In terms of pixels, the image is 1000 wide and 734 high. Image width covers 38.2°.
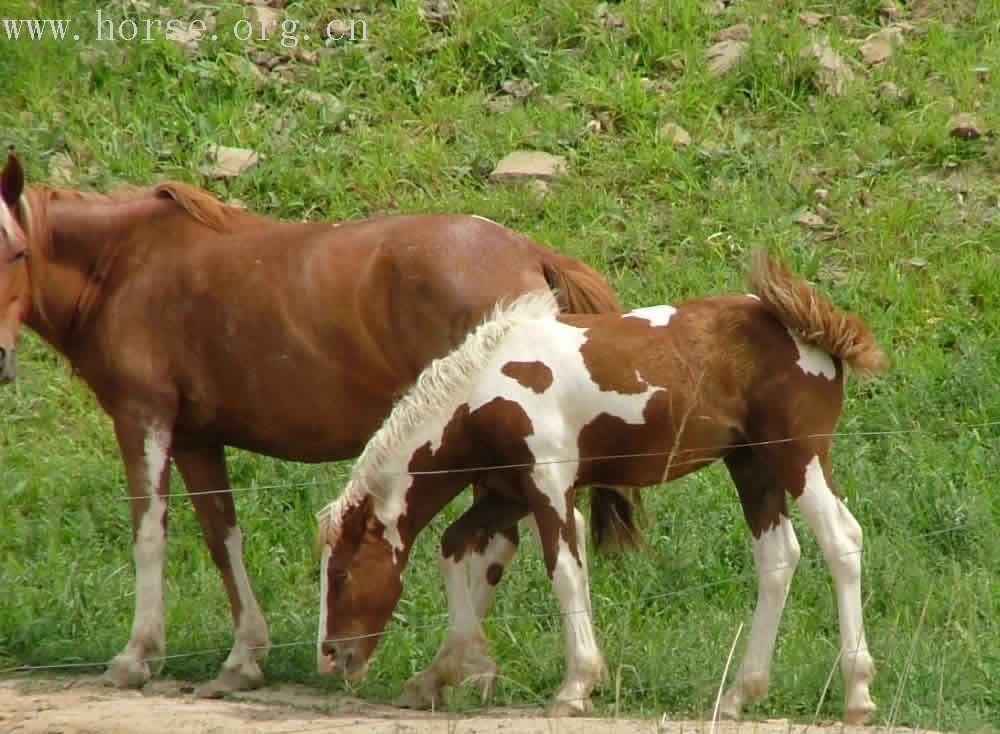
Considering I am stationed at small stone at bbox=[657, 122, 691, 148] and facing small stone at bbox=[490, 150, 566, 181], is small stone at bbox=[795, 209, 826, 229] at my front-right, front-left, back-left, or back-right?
back-left

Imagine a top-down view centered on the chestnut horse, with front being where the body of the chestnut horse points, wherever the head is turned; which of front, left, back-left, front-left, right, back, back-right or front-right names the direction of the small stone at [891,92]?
back-right

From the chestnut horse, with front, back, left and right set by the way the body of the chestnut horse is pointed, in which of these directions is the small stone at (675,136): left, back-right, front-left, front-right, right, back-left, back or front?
back-right

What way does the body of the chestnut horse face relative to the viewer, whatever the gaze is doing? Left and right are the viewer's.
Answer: facing to the left of the viewer

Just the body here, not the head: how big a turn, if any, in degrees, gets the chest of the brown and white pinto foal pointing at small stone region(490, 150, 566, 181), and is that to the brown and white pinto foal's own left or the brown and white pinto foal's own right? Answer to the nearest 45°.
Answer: approximately 90° to the brown and white pinto foal's own right

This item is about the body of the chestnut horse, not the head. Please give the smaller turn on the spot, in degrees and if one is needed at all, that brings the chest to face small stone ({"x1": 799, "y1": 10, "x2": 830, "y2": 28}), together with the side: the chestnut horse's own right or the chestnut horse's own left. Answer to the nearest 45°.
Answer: approximately 135° to the chestnut horse's own right

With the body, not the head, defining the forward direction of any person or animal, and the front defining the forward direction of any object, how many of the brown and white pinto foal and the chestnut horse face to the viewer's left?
2

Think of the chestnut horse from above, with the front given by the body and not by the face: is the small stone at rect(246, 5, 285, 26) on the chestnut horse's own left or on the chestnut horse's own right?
on the chestnut horse's own right

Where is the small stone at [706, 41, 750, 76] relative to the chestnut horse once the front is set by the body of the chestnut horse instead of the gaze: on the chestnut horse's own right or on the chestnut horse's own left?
on the chestnut horse's own right

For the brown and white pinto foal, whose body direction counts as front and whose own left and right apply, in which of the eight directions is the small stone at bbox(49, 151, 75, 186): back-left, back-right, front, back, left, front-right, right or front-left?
front-right

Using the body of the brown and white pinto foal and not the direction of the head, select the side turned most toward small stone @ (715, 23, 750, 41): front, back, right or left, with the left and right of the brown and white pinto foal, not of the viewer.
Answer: right

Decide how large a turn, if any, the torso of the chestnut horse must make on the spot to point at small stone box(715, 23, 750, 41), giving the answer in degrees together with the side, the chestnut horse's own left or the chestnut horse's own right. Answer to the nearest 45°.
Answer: approximately 135° to the chestnut horse's own right

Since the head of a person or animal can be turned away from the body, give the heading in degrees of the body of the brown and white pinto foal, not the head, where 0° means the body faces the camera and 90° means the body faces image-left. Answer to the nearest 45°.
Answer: approximately 90°

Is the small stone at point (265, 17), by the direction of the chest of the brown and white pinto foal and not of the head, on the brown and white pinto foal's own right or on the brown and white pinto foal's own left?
on the brown and white pinto foal's own right

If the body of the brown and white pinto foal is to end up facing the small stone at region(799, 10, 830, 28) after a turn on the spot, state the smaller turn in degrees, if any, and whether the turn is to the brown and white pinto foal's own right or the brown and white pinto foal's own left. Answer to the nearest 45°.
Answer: approximately 90° to the brown and white pinto foal's own right
